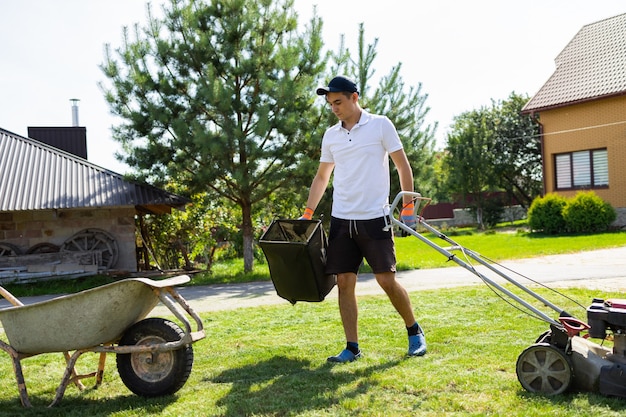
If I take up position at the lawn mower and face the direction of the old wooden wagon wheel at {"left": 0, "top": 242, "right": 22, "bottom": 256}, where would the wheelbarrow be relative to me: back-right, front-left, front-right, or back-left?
front-left

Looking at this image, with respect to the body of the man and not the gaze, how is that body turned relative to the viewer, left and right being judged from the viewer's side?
facing the viewer and to the left of the viewer

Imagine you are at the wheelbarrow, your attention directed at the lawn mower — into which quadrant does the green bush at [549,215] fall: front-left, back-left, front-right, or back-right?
front-left

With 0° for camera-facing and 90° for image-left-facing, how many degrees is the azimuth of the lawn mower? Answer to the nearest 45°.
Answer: approximately 270°

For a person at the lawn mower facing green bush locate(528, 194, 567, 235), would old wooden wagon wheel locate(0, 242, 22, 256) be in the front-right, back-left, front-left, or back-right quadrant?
front-left

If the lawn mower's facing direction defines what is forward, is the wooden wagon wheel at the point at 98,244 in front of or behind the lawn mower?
behind

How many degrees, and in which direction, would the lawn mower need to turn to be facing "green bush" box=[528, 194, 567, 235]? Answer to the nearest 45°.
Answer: approximately 90° to its left

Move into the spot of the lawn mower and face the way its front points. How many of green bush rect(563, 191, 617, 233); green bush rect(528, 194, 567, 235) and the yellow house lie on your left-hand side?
3

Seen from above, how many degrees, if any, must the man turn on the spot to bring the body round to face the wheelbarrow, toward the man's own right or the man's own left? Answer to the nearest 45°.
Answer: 0° — they already face it

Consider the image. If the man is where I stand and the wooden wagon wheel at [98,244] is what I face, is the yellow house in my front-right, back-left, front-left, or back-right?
front-right

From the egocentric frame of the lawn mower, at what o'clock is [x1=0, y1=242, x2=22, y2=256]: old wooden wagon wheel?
The old wooden wagon wheel is roughly at 7 o'clock from the lawn mower.

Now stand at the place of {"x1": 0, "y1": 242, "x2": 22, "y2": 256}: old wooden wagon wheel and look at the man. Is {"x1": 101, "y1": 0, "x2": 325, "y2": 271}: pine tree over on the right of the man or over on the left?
left

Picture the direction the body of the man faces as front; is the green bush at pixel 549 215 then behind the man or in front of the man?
behind

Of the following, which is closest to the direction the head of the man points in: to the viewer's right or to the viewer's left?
to the viewer's left

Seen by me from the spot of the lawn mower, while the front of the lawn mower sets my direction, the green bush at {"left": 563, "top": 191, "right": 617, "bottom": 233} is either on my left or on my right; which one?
on my left

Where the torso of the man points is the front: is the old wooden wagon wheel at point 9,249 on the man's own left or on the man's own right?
on the man's own right
